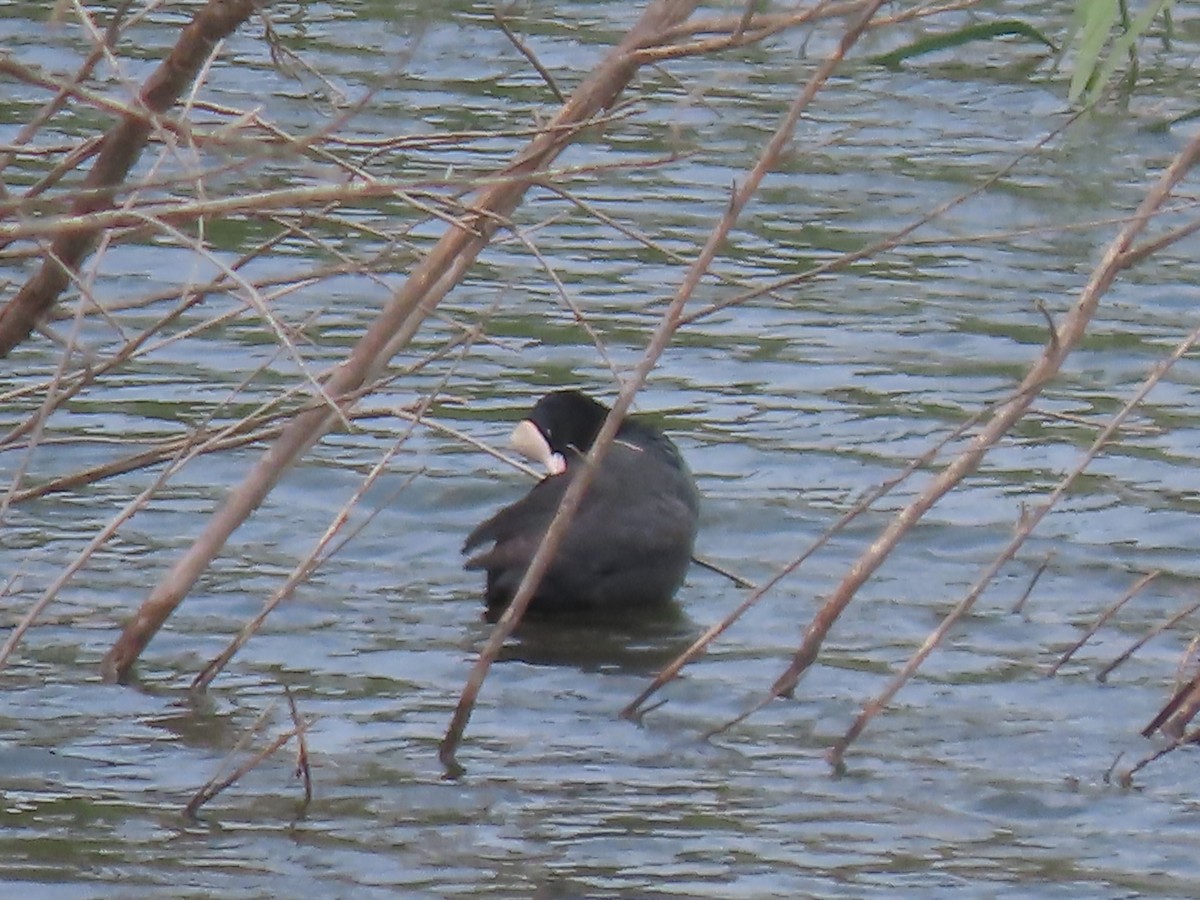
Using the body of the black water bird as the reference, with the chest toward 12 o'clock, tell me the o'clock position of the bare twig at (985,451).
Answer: The bare twig is roughly at 2 o'clock from the black water bird.

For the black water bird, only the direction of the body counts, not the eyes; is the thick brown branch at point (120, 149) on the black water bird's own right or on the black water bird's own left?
on the black water bird's own right

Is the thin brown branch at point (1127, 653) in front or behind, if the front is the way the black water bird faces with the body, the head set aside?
in front

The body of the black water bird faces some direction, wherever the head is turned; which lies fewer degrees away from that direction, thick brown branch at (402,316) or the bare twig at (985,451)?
the bare twig

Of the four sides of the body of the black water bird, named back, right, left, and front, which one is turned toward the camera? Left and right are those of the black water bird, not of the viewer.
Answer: right

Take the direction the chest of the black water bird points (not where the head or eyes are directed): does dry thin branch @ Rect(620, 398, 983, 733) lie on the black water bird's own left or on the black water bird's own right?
on the black water bird's own right
